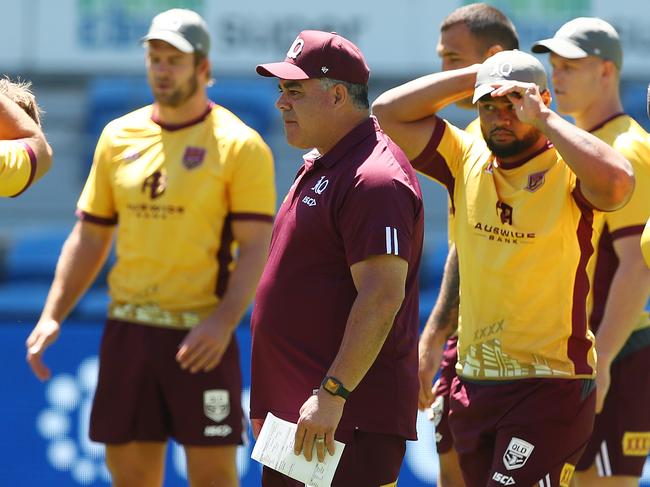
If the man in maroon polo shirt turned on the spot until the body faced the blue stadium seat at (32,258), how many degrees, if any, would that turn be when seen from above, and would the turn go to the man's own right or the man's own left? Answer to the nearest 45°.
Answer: approximately 45° to the man's own right

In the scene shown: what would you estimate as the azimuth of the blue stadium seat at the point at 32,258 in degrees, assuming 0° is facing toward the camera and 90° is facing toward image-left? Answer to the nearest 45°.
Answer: approximately 0°

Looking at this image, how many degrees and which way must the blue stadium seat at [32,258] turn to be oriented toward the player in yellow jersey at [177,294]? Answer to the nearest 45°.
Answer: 0° — it already faces them

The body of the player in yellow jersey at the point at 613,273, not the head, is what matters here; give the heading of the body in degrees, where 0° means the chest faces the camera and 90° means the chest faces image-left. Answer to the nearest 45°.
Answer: approximately 90°

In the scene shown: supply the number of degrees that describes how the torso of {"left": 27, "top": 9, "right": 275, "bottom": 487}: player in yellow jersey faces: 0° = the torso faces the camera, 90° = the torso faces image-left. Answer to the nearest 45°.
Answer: approximately 45°

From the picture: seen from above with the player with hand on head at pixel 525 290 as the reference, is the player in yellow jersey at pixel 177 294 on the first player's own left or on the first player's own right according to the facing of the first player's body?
on the first player's own right

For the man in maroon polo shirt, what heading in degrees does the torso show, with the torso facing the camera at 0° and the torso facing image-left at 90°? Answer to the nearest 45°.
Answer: approximately 90°

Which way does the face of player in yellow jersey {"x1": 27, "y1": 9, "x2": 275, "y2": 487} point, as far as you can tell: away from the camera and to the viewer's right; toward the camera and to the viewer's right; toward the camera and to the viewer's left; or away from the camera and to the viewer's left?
toward the camera and to the viewer's left

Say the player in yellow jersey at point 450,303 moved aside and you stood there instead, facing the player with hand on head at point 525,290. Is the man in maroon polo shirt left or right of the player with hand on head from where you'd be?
right

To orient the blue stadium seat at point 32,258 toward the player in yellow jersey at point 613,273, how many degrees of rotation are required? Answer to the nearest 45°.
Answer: approximately 45° to its left

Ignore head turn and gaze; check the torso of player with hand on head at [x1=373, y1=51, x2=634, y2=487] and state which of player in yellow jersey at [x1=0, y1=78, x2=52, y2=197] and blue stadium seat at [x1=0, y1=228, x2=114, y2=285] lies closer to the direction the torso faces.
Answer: the player in yellow jersey
